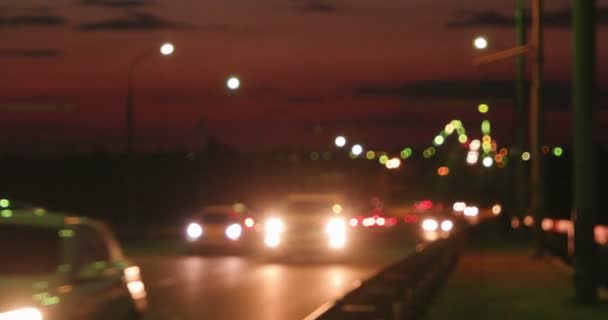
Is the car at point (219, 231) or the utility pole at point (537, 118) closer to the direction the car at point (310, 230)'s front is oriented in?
the utility pole

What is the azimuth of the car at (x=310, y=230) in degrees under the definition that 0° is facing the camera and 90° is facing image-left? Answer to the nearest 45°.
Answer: approximately 0°

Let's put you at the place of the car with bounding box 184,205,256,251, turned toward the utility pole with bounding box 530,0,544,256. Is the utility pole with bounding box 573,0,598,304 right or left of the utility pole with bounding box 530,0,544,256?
right

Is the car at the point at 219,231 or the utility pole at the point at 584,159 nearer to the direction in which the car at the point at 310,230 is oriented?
the utility pole

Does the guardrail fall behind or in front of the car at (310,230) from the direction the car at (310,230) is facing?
in front

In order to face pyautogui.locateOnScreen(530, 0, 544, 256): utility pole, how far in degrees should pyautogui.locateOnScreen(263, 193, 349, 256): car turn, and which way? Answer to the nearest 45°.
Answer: approximately 90° to its left

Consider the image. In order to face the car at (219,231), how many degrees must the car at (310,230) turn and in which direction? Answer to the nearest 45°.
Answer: approximately 135° to its right

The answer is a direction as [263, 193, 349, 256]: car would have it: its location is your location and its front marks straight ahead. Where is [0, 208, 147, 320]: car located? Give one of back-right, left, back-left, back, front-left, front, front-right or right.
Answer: front

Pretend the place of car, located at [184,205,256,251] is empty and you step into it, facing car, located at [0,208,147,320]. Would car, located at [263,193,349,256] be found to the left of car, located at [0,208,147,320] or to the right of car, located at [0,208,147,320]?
left

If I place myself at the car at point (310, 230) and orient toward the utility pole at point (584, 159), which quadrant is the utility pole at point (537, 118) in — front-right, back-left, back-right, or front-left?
front-left

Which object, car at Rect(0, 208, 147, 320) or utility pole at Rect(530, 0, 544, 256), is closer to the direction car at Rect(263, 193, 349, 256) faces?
the car
